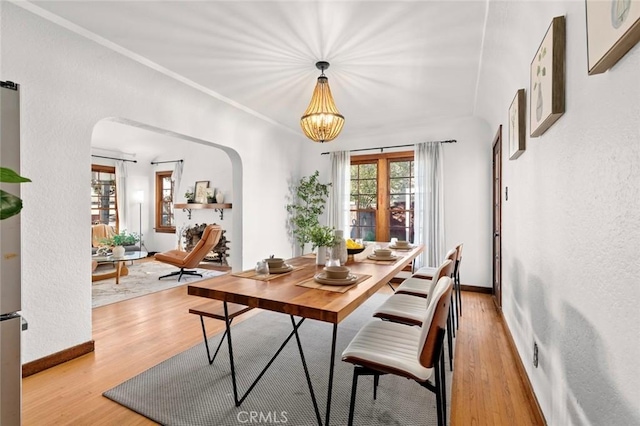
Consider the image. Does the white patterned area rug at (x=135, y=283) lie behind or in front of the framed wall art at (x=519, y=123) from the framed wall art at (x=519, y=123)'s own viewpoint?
in front

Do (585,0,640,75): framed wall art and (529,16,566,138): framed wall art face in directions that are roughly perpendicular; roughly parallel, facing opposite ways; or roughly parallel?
roughly parallel

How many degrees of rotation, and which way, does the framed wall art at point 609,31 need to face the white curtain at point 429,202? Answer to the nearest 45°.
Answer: approximately 45° to its right

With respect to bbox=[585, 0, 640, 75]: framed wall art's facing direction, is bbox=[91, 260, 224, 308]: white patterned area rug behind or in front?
in front

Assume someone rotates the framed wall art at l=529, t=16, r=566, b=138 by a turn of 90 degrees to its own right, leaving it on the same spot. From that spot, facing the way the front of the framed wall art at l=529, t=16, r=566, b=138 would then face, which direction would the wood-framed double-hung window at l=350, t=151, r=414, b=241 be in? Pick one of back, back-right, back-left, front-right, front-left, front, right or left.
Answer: front-left

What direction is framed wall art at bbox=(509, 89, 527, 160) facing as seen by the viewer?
to the viewer's left

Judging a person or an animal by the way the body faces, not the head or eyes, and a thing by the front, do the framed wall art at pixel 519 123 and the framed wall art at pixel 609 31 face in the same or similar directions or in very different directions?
same or similar directions

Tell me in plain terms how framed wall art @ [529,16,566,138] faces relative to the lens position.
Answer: facing to the left of the viewer

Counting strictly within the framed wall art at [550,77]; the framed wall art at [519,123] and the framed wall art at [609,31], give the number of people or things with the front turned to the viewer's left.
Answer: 3

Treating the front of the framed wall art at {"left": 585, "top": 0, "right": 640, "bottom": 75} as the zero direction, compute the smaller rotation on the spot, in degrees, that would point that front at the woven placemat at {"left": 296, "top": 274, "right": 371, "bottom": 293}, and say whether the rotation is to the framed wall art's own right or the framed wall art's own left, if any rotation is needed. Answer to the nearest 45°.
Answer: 0° — it already faces it

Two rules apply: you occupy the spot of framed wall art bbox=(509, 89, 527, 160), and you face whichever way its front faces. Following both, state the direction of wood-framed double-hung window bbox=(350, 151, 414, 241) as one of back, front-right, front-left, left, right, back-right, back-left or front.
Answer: front-right

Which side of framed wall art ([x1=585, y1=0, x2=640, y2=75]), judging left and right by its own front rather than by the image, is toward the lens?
left
